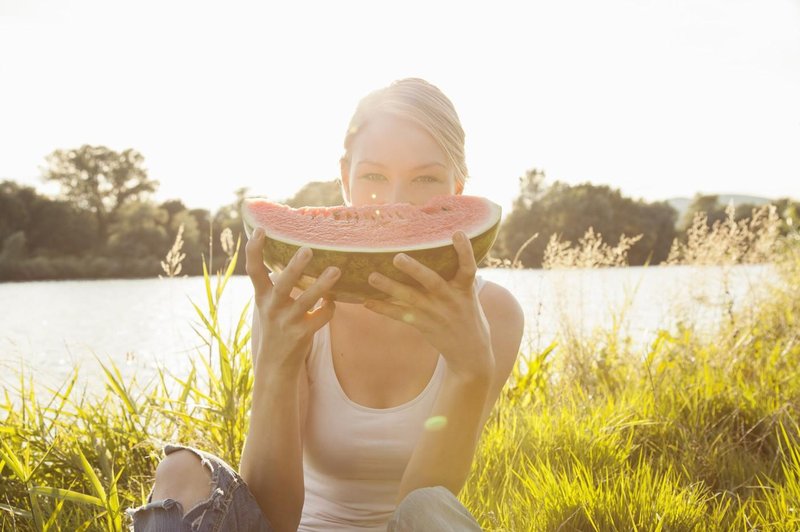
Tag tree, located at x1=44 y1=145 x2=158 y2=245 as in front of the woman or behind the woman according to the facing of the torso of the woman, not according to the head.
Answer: behind

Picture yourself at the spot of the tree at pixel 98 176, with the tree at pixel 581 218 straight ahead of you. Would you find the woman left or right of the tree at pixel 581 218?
right

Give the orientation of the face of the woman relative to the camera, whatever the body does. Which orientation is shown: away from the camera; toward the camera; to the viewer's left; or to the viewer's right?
toward the camera

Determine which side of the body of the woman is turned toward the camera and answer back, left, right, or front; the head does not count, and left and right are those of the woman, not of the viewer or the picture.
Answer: front

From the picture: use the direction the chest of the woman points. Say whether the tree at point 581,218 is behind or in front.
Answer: behind

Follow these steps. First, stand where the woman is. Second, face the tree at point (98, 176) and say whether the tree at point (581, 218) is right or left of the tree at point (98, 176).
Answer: right
